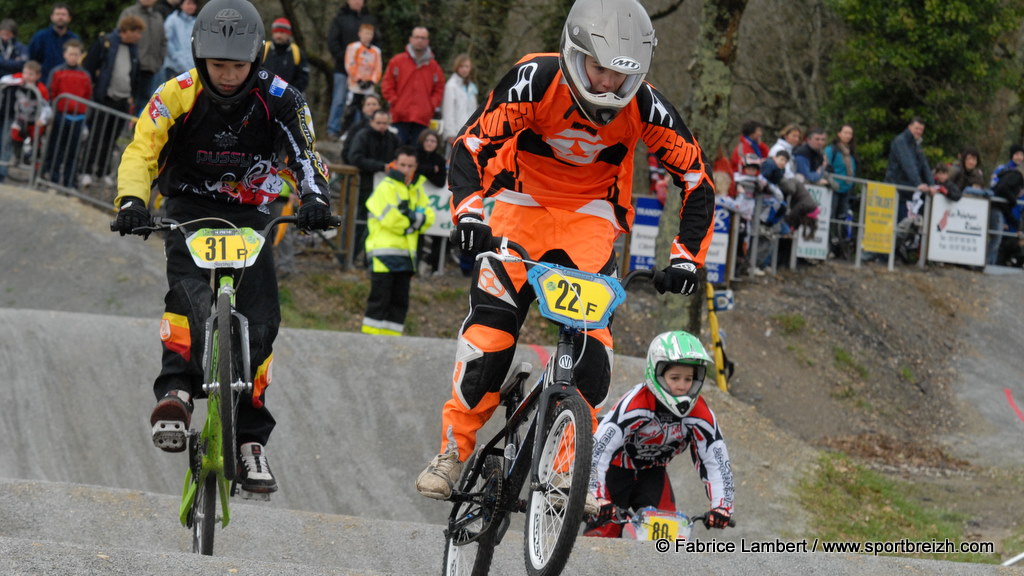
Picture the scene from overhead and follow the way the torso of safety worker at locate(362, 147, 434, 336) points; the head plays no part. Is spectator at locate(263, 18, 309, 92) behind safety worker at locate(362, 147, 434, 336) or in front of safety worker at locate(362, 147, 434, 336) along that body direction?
behind

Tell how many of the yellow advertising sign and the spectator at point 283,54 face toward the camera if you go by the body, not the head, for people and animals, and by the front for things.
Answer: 2

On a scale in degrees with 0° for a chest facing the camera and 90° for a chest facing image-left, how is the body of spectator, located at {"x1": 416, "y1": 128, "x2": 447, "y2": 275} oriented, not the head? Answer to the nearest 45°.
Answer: approximately 0°

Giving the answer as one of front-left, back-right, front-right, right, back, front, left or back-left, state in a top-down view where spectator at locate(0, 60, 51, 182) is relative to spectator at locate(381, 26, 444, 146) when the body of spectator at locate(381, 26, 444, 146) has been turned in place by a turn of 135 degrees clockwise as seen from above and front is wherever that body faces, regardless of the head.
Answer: front-left
